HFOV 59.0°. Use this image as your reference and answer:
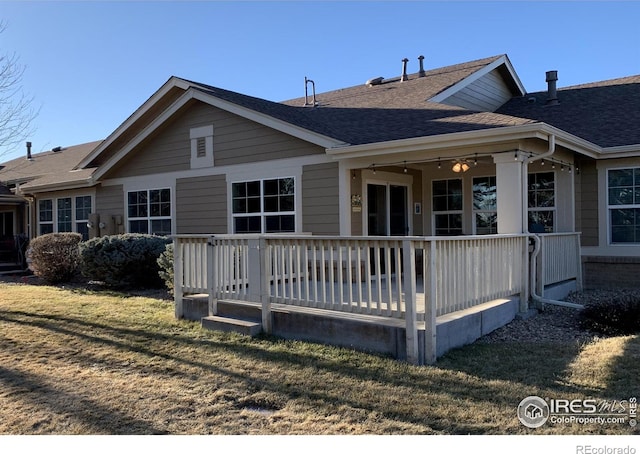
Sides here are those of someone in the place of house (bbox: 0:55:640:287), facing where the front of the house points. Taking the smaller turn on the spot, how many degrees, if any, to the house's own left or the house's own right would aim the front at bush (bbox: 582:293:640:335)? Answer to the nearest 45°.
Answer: approximately 90° to the house's own left

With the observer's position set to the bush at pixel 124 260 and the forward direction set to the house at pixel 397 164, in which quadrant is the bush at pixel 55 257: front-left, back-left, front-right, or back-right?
back-left

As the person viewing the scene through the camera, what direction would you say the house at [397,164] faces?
facing the viewer and to the left of the viewer

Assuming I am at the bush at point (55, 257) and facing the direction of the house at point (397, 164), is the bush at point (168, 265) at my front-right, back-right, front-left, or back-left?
front-right

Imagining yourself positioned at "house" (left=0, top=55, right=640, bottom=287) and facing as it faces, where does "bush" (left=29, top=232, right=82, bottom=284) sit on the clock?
The bush is roughly at 2 o'clock from the house.

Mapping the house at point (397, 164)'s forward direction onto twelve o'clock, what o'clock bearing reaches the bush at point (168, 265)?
The bush is roughly at 1 o'clock from the house.

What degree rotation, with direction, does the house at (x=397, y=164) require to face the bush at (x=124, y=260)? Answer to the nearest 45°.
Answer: approximately 45° to its right
